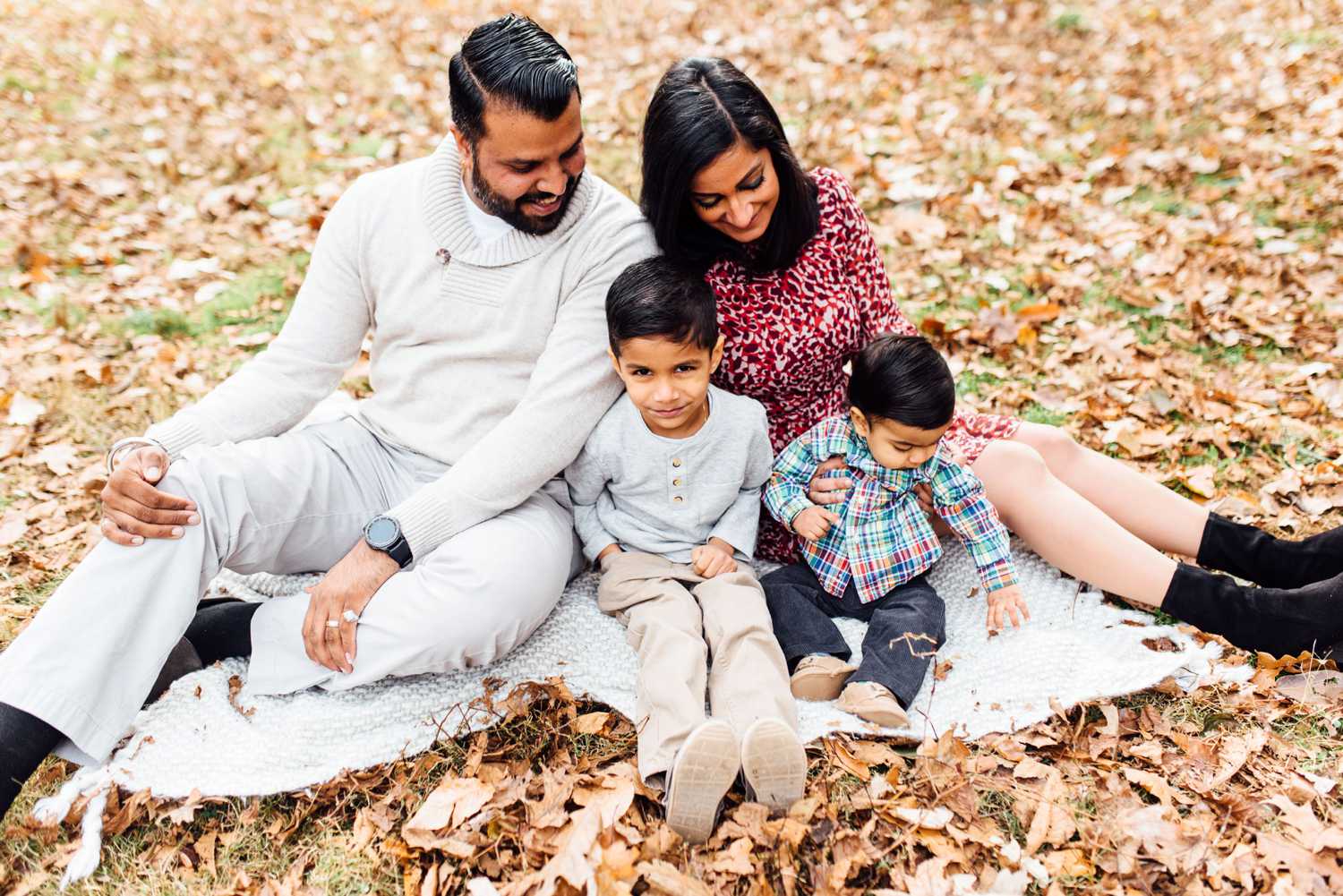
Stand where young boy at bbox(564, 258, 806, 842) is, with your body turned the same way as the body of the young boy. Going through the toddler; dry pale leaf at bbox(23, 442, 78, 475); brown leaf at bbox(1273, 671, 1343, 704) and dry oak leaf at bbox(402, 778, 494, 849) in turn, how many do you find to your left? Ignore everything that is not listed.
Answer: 2

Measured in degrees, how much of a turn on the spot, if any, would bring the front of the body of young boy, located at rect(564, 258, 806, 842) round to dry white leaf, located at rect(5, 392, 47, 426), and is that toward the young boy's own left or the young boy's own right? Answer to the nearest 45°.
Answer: approximately 135° to the young boy's own right

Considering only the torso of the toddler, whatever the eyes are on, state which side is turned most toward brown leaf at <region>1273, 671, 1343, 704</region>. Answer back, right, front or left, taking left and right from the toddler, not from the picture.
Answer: left

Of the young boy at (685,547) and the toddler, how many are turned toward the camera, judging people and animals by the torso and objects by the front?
2

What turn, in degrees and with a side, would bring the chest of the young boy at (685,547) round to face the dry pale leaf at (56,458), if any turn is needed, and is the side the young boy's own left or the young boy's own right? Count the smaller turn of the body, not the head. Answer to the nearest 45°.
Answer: approximately 135° to the young boy's own right

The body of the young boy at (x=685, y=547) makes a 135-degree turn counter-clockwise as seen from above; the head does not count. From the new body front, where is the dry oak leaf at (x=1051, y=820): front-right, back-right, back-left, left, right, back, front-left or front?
right

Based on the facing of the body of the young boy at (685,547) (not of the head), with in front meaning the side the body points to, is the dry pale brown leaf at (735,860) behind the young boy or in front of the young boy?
in front

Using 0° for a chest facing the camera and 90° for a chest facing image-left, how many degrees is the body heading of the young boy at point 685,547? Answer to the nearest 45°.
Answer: approximately 0°

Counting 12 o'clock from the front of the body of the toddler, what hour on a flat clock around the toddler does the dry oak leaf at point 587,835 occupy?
The dry oak leaf is roughly at 1 o'clock from the toddler.

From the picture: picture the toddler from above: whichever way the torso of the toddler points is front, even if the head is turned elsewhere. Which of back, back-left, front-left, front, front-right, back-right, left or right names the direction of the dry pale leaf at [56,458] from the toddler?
right

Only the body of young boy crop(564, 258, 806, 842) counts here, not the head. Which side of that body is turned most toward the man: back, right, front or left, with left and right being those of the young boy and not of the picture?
right

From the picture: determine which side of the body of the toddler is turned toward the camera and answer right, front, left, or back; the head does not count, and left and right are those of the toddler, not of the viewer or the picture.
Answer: front

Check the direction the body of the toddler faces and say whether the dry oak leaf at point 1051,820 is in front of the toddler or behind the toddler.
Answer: in front

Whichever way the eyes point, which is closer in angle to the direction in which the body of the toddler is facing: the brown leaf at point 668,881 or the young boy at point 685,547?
the brown leaf

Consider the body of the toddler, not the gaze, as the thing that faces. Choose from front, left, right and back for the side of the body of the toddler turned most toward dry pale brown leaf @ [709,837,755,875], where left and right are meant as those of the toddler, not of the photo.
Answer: front

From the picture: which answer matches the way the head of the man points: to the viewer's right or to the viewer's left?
to the viewer's right
